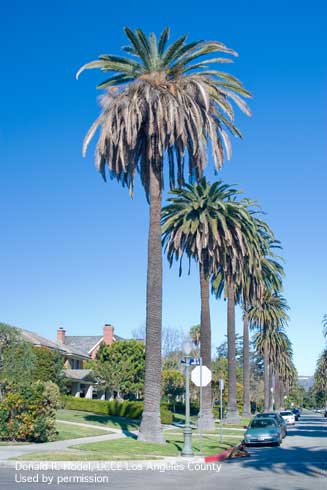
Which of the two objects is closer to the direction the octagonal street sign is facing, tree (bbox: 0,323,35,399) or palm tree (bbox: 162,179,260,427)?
the palm tree

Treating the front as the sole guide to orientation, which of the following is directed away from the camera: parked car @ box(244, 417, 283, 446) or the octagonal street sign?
the octagonal street sign

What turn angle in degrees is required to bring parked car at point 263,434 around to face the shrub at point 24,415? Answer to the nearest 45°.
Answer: approximately 45° to its right

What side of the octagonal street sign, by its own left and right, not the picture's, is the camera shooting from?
back

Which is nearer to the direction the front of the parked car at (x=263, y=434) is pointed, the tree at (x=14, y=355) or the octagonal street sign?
the octagonal street sign

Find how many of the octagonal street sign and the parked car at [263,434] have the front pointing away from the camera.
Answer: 1

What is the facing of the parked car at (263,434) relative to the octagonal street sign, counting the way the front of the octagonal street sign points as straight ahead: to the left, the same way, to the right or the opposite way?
the opposite way

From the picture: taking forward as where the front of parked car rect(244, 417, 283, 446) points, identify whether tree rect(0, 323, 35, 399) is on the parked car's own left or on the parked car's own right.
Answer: on the parked car's own right

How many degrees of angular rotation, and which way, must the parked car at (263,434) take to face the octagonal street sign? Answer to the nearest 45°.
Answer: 0° — it already faces it

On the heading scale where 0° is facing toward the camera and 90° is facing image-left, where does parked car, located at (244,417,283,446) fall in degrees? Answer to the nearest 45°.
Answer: approximately 0°
